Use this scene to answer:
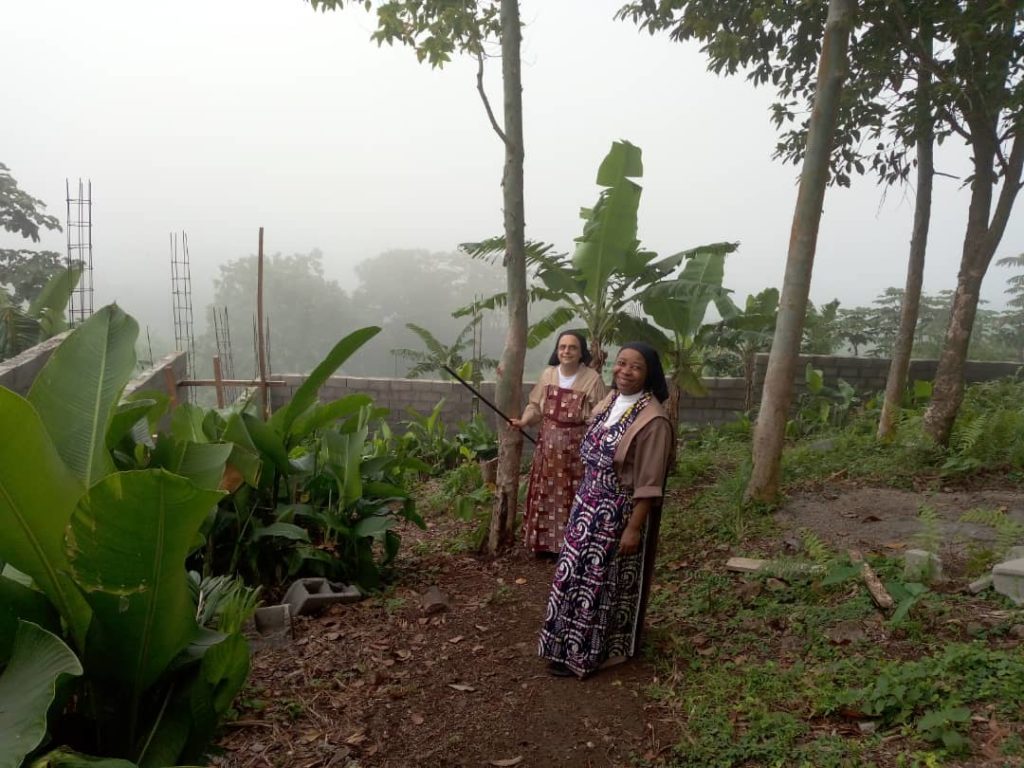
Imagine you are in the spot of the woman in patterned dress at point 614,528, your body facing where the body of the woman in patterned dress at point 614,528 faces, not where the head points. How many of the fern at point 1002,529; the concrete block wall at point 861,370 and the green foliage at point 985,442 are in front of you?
0

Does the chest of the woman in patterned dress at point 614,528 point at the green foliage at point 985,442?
no

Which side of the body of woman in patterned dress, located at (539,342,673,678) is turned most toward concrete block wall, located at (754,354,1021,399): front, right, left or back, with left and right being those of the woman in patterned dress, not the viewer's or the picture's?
back

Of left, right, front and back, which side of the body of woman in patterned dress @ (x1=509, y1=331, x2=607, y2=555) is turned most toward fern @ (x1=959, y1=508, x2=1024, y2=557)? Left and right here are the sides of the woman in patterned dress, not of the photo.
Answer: left

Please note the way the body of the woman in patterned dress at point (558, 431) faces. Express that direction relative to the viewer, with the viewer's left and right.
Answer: facing the viewer

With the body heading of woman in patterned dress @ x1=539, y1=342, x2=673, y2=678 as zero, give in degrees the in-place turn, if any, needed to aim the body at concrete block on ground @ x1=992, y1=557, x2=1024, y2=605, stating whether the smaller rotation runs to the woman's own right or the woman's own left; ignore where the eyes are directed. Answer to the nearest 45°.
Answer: approximately 135° to the woman's own left

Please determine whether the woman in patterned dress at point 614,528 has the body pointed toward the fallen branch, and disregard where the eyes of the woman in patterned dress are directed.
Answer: no

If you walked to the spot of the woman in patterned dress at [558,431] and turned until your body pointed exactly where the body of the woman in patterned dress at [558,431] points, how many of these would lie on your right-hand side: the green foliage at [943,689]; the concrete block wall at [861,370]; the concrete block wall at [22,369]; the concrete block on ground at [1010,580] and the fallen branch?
1

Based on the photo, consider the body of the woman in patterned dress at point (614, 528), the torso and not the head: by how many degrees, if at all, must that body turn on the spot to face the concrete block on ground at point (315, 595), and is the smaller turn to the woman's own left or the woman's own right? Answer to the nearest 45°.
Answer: approximately 45° to the woman's own right

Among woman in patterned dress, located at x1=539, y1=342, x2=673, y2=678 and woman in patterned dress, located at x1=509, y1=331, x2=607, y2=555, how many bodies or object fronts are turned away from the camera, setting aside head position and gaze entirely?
0

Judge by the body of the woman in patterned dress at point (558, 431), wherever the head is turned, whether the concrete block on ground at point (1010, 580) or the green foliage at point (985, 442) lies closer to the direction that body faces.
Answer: the concrete block on ground

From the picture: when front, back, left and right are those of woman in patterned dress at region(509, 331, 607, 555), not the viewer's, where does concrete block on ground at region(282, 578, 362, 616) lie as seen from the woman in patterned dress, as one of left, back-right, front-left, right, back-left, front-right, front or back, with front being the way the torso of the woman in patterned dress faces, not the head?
front-right

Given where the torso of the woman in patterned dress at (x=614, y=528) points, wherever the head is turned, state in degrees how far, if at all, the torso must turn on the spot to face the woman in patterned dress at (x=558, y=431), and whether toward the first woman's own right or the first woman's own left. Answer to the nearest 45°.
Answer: approximately 135° to the first woman's own right

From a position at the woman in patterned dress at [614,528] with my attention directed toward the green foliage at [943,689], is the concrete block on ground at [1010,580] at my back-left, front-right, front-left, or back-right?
front-left

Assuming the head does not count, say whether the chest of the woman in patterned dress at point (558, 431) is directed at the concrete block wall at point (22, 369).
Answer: no

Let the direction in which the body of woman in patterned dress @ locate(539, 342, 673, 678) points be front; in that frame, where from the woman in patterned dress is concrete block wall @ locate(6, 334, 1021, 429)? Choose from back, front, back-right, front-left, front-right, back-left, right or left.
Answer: back-right

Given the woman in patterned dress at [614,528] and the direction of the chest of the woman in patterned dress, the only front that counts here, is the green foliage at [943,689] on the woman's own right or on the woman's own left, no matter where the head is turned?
on the woman's own left

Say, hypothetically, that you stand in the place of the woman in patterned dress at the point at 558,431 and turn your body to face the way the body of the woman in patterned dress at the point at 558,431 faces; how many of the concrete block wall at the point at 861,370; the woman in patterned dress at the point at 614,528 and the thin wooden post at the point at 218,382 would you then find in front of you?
1

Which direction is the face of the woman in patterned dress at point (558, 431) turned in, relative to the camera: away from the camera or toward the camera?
toward the camera
